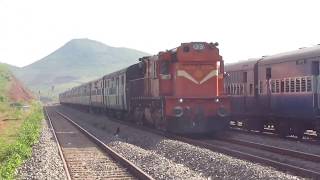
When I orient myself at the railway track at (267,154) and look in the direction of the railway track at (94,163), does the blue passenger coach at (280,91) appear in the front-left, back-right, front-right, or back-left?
back-right

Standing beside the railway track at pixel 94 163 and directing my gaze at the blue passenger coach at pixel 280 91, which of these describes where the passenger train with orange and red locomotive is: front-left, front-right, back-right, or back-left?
front-left

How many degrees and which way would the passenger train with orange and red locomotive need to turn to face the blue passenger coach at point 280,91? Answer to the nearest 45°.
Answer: approximately 45° to its left
